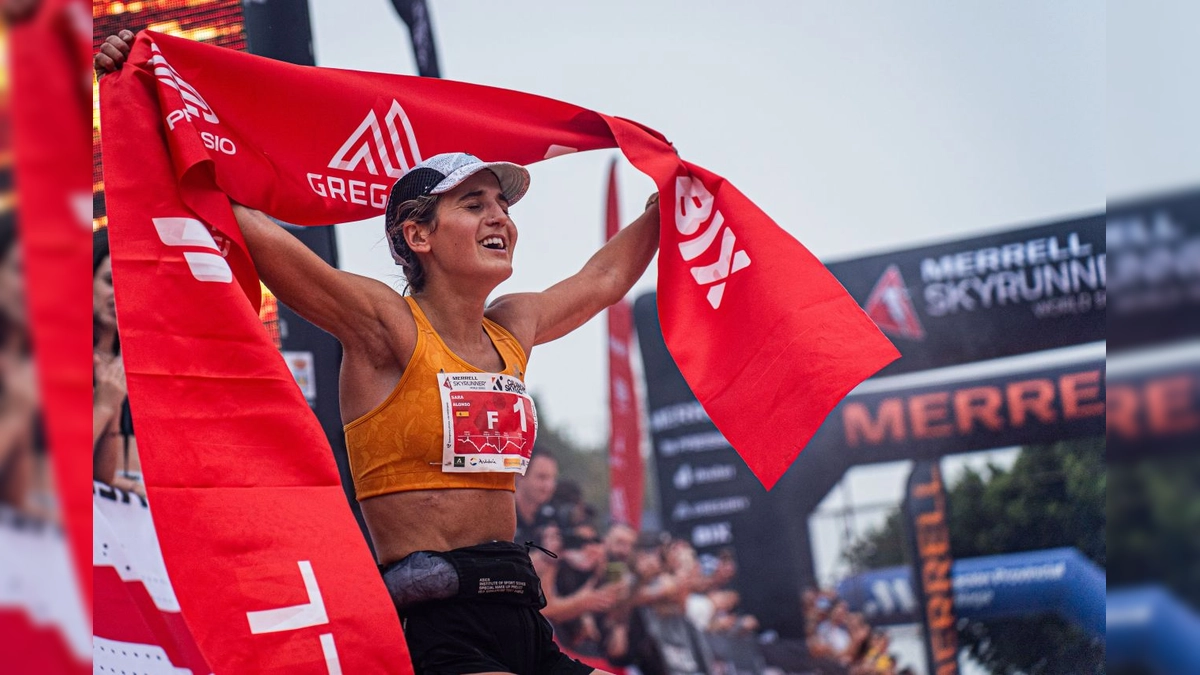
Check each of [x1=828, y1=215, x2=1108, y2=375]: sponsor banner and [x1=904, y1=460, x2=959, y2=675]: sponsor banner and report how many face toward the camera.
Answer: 2

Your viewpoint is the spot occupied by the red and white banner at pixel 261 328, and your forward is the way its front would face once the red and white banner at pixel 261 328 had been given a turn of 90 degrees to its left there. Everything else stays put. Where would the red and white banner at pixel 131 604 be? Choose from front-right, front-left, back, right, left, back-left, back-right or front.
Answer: back-left

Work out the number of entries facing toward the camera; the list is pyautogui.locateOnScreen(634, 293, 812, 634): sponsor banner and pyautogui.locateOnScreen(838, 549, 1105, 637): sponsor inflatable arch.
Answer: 2

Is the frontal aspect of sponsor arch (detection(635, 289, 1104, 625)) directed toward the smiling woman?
yes

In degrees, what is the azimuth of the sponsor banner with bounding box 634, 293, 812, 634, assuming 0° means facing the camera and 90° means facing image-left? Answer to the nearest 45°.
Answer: approximately 0°

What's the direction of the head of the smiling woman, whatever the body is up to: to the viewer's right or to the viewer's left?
to the viewer's right
